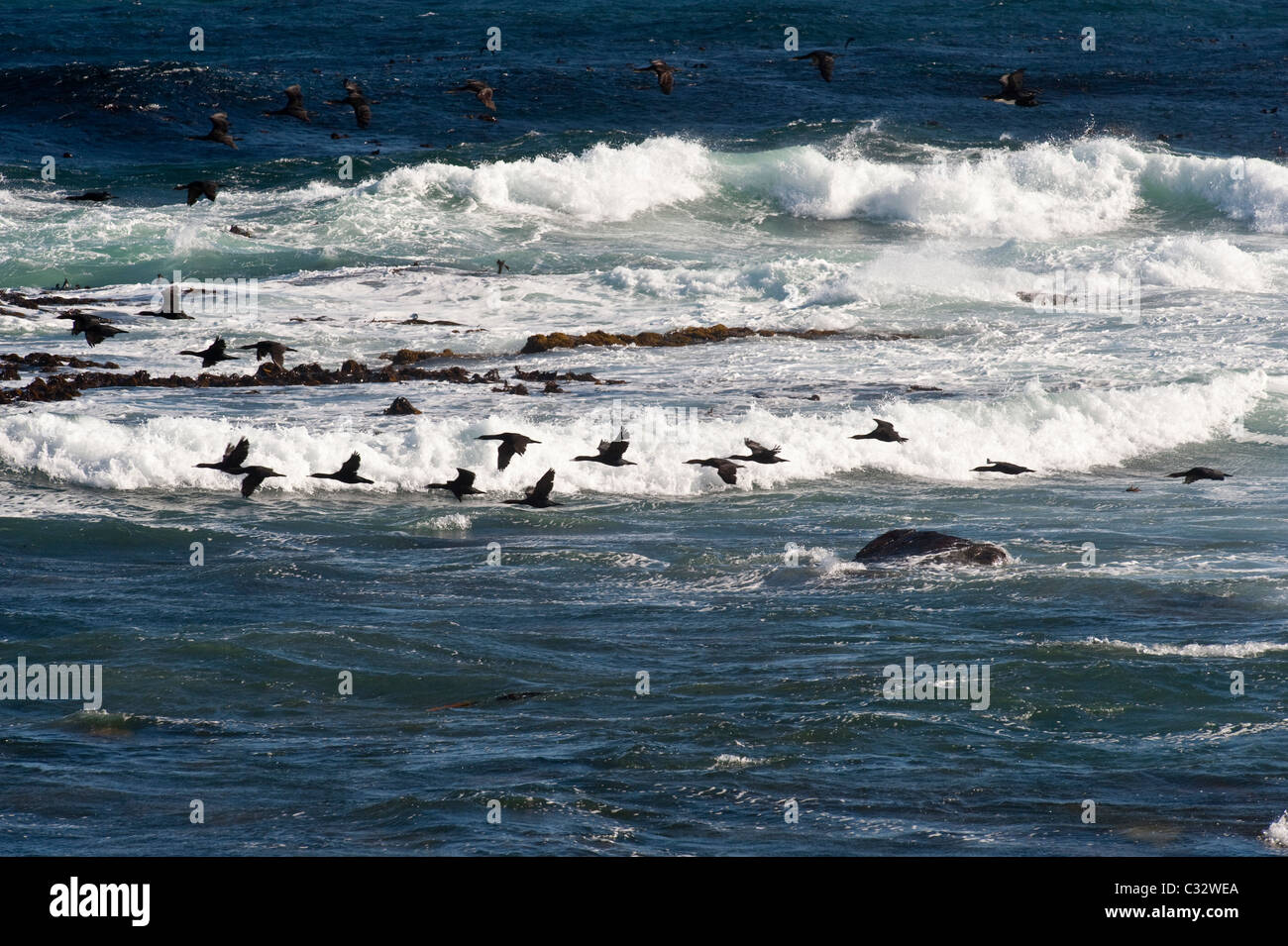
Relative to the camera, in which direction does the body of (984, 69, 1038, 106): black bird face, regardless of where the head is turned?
to the viewer's left

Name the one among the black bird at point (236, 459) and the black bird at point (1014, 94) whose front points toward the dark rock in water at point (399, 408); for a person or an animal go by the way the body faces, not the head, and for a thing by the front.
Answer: the black bird at point (1014, 94)

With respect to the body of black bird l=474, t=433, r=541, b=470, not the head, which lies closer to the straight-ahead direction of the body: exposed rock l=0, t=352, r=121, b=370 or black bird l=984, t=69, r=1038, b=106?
the exposed rock

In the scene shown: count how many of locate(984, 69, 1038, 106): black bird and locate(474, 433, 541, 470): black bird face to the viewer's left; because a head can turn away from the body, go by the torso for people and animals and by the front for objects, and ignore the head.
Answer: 2

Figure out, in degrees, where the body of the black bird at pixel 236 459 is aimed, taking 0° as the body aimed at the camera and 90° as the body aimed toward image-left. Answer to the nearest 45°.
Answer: approximately 90°

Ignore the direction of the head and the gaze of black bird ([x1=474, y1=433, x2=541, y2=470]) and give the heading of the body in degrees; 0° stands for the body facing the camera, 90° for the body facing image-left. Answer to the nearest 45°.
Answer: approximately 90°
